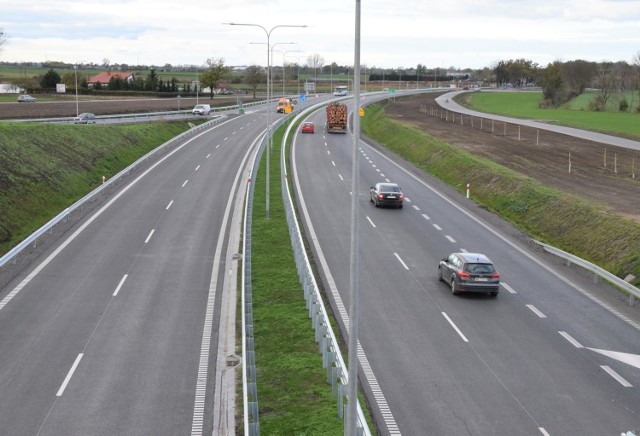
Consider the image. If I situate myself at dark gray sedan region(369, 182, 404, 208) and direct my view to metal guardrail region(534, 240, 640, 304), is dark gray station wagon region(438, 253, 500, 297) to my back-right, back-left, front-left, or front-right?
front-right

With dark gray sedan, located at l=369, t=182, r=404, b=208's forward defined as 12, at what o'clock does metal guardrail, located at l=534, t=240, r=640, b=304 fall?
The metal guardrail is roughly at 5 o'clock from the dark gray sedan.

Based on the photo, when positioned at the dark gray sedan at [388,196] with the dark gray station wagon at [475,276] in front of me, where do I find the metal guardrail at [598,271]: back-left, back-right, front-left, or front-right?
front-left

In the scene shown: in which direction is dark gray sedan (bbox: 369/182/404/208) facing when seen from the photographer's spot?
facing away from the viewer

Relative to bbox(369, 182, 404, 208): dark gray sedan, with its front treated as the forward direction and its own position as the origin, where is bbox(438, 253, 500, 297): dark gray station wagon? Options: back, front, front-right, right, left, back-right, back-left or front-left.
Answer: back
